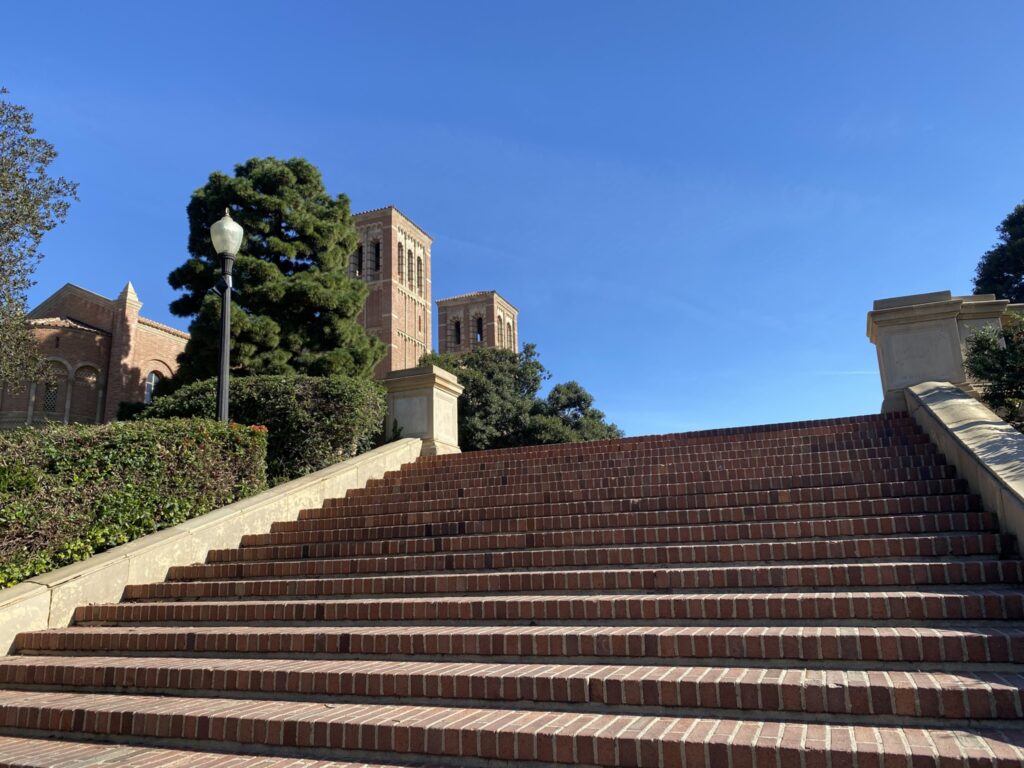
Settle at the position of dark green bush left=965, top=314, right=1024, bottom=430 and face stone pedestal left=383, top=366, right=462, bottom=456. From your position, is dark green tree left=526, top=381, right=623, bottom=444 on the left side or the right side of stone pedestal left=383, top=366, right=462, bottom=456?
right

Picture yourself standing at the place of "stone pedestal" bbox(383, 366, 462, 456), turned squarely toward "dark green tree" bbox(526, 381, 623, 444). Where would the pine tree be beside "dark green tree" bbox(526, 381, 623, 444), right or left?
left

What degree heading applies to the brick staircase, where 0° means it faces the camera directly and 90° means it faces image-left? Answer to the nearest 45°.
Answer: approximately 0°

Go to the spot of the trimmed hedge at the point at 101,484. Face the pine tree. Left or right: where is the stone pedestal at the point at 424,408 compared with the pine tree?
right

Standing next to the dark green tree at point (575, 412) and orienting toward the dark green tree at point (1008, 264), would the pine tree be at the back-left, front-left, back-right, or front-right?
back-right

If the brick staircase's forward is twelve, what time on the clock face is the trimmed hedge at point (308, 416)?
The trimmed hedge is roughly at 5 o'clock from the brick staircase.

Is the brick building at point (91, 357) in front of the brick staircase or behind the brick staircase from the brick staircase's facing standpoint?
behind

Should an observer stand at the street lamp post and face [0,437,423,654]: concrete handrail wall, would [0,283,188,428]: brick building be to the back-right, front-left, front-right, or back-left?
back-right

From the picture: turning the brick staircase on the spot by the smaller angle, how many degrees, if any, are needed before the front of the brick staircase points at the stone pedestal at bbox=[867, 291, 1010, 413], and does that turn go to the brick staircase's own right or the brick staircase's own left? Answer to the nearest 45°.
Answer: approximately 135° to the brick staircase's own left

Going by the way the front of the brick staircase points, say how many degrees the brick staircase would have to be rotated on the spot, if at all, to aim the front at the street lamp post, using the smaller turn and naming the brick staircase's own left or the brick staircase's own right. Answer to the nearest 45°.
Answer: approximately 135° to the brick staircase's own right
